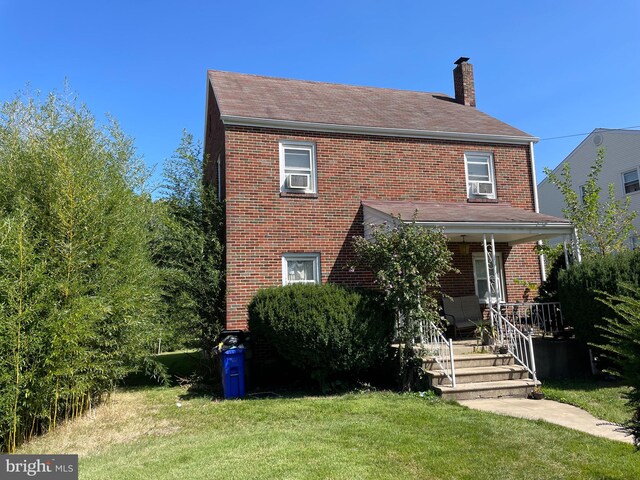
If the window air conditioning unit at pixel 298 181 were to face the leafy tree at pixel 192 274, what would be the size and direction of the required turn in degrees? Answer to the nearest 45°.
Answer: approximately 90° to its right

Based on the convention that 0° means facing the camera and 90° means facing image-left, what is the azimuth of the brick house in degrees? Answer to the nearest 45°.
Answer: approximately 0°

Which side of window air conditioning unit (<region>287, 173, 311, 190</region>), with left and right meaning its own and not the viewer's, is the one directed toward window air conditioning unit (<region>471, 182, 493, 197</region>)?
left

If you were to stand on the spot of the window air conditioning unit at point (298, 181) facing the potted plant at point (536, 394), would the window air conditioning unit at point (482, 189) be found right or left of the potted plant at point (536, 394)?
left

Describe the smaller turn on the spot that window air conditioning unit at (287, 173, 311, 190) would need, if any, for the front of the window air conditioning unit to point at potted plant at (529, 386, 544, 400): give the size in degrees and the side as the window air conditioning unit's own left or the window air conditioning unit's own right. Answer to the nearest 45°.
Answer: approximately 45° to the window air conditioning unit's own left

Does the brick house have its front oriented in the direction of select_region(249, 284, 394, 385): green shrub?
yes
